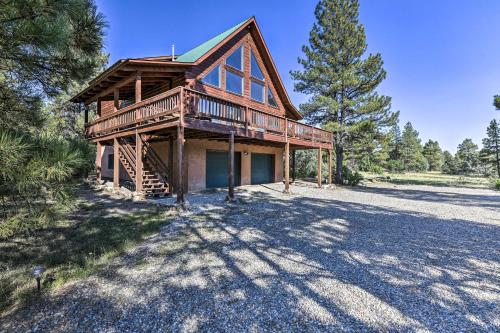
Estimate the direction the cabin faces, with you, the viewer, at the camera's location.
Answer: facing the viewer and to the right of the viewer

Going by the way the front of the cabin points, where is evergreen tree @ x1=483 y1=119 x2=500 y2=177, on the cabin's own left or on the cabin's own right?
on the cabin's own left

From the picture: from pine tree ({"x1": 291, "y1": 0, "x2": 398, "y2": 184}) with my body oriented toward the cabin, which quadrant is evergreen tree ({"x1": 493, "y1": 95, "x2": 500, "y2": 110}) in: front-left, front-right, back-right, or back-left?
back-left

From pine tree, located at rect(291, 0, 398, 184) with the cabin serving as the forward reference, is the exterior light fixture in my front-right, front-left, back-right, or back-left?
front-left

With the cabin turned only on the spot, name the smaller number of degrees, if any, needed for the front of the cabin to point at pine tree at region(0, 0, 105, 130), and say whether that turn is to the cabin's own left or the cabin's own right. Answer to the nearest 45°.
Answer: approximately 45° to the cabin's own right

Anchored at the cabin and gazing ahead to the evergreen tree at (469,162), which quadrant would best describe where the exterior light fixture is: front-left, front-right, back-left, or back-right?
back-right

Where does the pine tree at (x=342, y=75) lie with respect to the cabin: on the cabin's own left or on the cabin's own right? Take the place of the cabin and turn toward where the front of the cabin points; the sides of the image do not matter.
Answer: on the cabin's own left

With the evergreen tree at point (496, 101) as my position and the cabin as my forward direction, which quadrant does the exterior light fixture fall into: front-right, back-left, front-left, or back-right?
front-left

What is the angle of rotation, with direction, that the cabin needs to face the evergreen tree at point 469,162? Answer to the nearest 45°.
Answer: approximately 90° to its left
